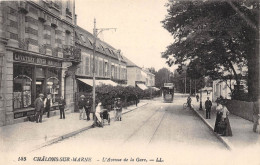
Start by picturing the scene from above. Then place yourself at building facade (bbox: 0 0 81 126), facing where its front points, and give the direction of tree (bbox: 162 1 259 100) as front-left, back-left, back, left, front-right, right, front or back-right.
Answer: front-left

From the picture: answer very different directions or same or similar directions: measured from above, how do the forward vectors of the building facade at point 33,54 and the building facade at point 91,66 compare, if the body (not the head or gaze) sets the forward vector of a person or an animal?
same or similar directions

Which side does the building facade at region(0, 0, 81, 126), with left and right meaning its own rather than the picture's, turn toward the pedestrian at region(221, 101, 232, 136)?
front

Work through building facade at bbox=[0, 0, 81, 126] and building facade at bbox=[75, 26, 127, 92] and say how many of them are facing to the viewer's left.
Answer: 0

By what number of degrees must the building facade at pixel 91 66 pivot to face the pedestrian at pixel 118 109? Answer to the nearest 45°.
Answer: approximately 45° to its right

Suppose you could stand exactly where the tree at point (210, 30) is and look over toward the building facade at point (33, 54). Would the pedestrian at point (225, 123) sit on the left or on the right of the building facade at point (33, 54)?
left

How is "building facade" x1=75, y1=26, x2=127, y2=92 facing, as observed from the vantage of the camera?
facing the viewer and to the right of the viewer

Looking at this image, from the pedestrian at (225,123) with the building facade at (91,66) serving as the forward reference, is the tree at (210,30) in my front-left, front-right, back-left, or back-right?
front-right

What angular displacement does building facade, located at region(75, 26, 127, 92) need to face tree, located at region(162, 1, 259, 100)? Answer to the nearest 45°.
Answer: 0° — it already faces it
